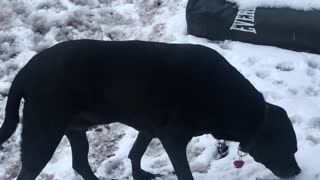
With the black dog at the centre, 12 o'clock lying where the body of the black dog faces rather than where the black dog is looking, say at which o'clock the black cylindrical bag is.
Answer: The black cylindrical bag is roughly at 10 o'clock from the black dog.

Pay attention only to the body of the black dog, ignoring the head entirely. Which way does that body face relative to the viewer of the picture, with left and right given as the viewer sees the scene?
facing to the right of the viewer
